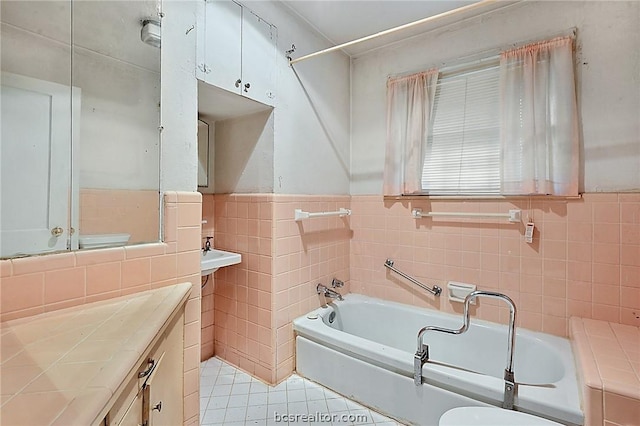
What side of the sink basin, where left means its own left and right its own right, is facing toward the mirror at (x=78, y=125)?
right

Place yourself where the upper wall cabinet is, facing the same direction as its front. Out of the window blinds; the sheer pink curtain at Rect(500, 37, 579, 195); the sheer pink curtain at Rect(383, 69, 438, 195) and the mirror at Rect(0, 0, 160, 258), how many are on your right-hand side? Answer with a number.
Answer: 1

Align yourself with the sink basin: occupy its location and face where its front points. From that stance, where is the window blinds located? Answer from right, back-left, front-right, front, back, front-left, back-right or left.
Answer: front-left

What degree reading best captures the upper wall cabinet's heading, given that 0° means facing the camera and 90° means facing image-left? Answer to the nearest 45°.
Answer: approximately 315°

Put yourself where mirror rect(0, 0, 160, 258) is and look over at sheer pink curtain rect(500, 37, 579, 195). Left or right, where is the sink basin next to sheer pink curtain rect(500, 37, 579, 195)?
left

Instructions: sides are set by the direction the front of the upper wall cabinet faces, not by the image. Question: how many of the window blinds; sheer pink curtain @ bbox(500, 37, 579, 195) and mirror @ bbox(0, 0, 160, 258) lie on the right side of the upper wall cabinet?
1

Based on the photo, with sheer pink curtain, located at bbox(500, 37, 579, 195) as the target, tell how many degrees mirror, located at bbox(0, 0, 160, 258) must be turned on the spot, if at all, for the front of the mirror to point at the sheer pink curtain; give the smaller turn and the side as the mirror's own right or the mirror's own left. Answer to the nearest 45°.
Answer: approximately 45° to the mirror's own left

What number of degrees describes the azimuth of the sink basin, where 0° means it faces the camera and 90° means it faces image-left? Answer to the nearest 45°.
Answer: approximately 315°

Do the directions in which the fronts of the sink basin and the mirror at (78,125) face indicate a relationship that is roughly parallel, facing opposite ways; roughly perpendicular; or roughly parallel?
roughly parallel

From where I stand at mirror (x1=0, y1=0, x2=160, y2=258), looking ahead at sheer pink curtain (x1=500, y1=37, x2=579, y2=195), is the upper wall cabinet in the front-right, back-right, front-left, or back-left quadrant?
front-left

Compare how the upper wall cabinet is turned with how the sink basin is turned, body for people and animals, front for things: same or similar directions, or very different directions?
same or similar directions

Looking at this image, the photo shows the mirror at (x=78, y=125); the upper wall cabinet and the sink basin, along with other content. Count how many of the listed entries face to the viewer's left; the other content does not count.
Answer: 0
